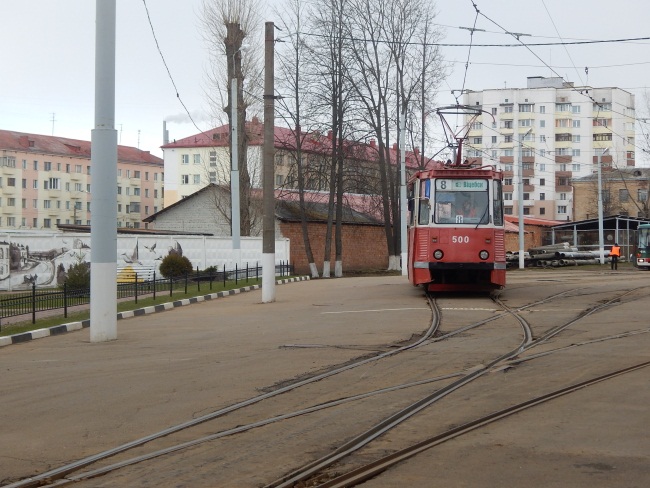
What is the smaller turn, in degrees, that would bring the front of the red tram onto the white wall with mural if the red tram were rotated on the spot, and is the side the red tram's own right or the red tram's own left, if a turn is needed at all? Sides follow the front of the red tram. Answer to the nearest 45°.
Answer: approximately 135° to the red tram's own right

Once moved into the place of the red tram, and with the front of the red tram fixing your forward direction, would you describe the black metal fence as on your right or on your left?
on your right

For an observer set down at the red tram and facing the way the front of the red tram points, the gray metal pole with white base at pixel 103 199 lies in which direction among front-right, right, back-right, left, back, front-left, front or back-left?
front-right

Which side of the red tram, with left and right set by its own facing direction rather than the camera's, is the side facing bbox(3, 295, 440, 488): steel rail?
front

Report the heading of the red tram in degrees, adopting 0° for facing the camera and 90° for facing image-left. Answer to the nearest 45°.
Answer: approximately 0°

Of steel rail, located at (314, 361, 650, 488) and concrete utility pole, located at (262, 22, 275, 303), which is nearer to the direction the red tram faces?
the steel rail

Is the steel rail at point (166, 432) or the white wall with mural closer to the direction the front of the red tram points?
the steel rail

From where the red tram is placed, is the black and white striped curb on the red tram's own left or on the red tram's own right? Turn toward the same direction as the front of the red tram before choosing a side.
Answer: on the red tram's own right

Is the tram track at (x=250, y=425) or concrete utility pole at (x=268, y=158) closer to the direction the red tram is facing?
the tram track

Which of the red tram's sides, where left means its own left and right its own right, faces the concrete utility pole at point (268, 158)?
right

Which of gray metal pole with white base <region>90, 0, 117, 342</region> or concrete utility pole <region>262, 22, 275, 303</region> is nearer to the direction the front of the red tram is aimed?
the gray metal pole with white base

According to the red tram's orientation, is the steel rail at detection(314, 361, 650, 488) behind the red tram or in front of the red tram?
in front
